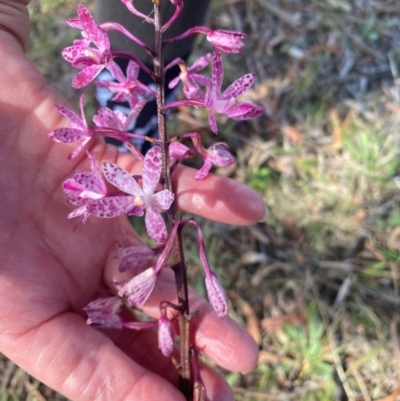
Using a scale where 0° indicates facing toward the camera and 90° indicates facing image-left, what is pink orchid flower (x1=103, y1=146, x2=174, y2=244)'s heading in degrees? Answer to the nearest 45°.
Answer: approximately 45°

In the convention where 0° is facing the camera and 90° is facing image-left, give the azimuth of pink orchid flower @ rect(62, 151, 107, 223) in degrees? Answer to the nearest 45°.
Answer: approximately 90°

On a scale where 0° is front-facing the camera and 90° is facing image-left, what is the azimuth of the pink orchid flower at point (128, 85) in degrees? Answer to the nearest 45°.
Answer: approximately 0°
